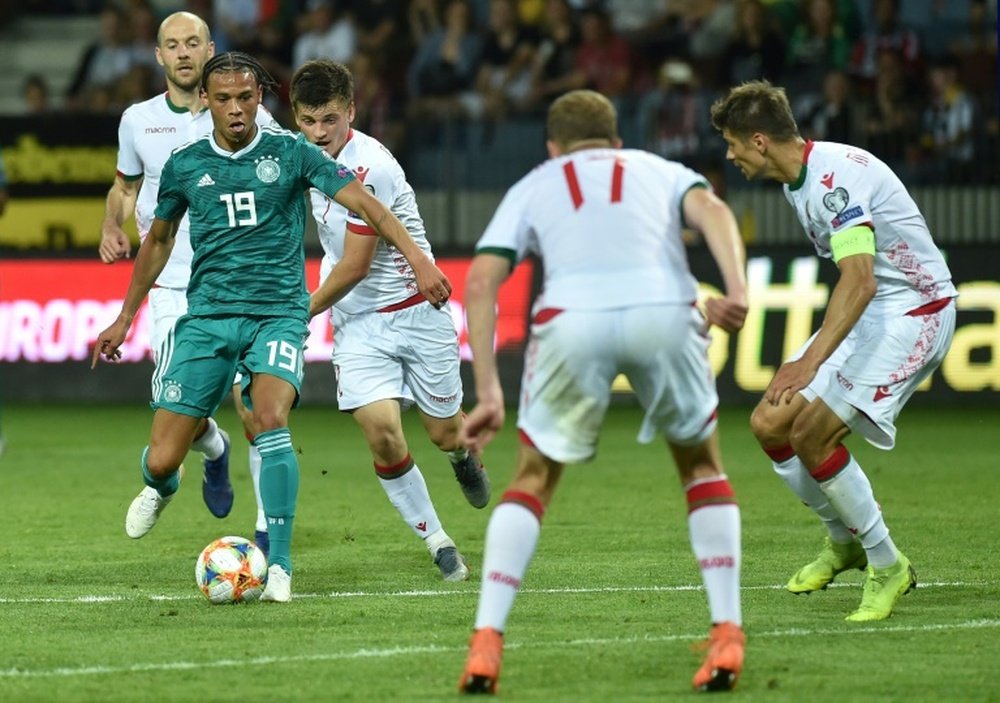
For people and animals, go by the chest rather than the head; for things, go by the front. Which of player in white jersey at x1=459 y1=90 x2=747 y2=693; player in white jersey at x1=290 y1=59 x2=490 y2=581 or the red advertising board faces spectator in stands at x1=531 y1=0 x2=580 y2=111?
player in white jersey at x1=459 y1=90 x2=747 y2=693

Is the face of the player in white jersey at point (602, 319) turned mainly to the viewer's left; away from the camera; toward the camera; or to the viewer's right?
away from the camera

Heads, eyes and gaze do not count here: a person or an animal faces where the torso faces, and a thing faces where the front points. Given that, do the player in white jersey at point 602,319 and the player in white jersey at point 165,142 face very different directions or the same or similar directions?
very different directions

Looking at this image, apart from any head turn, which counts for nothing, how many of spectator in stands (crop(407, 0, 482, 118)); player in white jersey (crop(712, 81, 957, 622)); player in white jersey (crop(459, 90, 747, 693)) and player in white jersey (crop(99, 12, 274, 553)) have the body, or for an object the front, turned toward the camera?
2

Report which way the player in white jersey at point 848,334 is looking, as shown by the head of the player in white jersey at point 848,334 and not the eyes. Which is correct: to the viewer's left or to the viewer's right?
to the viewer's left

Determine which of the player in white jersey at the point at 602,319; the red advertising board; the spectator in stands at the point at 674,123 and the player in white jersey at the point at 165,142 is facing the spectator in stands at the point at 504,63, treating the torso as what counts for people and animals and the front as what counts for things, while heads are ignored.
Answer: the player in white jersey at the point at 602,319

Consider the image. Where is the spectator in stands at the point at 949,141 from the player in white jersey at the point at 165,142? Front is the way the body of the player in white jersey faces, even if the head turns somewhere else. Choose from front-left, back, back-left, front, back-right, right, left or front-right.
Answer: back-left

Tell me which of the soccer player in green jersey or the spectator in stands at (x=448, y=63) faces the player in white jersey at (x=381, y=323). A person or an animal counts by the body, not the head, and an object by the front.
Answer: the spectator in stands

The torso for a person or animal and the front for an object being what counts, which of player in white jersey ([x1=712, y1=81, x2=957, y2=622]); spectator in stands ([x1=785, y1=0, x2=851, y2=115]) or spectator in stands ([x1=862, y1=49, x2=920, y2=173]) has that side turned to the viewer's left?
the player in white jersey

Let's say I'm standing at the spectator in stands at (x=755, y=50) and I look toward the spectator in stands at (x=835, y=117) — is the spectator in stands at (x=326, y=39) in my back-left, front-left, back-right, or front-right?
back-right

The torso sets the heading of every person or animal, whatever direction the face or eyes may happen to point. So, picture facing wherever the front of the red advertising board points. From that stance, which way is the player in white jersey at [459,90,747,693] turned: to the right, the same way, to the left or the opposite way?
the opposite way

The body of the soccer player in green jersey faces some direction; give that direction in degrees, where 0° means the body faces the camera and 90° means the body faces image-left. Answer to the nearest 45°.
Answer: approximately 0°

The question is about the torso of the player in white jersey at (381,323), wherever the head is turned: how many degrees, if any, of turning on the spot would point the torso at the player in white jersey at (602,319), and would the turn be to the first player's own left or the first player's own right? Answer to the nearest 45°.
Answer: approximately 45° to the first player's own left

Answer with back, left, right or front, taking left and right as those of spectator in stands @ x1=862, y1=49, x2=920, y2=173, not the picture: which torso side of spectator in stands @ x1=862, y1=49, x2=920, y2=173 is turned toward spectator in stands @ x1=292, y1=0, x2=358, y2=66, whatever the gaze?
right
